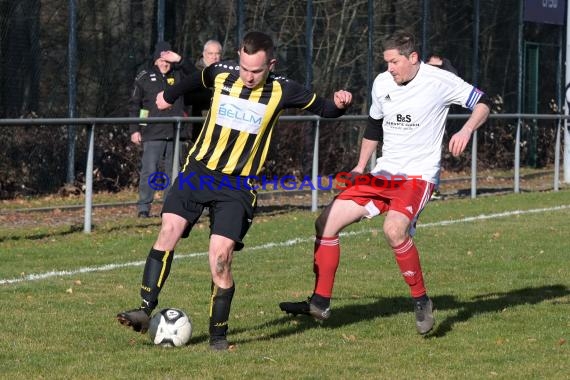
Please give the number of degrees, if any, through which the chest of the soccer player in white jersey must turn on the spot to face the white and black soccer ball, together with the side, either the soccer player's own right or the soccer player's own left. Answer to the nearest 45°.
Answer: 0° — they already face it

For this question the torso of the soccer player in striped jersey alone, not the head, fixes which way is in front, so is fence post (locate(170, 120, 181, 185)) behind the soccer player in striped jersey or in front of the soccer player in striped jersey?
behind

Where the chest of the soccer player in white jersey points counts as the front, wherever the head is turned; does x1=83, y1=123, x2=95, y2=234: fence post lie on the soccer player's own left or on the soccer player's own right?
on the soccer player's own right

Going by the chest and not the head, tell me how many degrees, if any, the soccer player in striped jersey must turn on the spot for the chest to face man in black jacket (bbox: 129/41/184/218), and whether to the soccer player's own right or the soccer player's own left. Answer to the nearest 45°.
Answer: approximately 180°

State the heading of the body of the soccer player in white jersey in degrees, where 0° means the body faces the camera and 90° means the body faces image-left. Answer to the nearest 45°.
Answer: approximately 45°

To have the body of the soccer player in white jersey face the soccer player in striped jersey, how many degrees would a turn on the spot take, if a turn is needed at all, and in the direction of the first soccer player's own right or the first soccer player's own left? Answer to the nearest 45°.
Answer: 0° — they already face them

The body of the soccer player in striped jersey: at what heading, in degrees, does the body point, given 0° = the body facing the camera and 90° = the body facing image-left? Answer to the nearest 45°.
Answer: approximately 0°

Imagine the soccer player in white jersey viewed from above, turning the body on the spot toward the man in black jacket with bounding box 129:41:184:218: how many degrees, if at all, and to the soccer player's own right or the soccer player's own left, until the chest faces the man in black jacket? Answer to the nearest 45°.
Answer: approximately 90° to the soccer player's own right

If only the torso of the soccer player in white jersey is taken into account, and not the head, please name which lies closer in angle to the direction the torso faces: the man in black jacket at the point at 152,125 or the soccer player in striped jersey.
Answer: the soccer player in striped jersey
